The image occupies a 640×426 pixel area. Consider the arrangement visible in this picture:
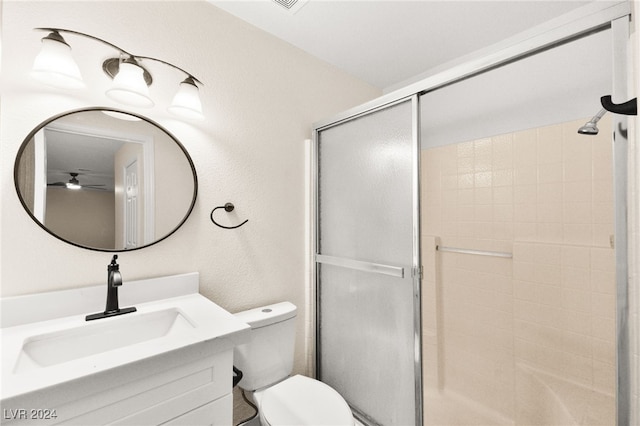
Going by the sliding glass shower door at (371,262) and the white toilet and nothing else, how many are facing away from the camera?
0

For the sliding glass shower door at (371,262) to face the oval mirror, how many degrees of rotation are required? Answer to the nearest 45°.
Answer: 0° — it already faces it

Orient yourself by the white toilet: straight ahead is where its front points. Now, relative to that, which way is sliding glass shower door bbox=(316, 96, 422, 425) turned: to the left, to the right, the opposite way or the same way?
to the right

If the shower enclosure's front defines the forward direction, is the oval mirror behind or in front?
in front

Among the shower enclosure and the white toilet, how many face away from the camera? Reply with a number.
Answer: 0

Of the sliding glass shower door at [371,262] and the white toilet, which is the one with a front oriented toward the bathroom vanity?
the sliding glass shower door

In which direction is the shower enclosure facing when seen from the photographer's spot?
facing the viewer and to the left of the viewer

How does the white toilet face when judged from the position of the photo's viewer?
facing the viewer and to the right of the viewer

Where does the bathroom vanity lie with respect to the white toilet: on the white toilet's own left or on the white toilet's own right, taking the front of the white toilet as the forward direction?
on the white toilet's own right
